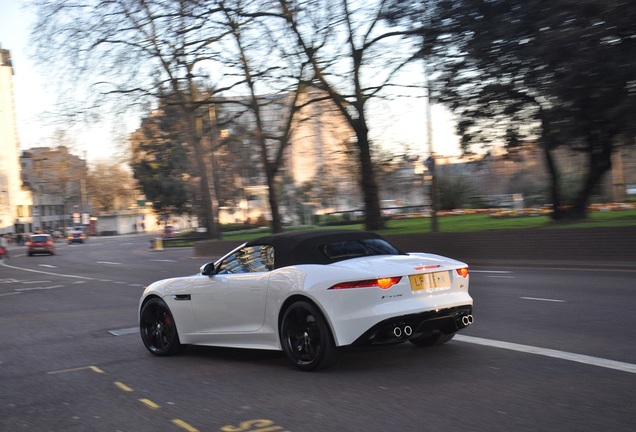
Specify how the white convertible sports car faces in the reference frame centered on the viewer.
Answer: facing away from the viewer and to the left of the viewer
